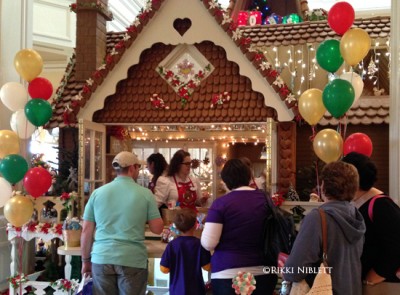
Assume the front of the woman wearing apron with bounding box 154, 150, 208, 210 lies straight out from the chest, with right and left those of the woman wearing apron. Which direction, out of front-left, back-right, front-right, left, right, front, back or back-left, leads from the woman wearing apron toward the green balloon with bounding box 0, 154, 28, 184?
back-right

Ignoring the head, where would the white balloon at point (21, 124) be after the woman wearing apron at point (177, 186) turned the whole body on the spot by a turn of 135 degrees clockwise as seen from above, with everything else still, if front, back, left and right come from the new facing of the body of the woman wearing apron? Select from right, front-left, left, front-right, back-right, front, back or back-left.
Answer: front

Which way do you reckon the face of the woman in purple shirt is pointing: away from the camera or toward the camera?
away from the camera

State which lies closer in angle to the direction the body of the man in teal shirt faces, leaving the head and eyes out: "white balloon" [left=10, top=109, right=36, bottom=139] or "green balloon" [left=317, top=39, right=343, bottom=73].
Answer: the green balloon

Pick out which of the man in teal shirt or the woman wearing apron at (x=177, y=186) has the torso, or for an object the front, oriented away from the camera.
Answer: the man in teal shirt

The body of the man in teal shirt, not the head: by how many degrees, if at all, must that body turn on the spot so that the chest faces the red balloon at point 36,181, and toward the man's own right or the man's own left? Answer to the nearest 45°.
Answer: approximately 45° to the man's own left

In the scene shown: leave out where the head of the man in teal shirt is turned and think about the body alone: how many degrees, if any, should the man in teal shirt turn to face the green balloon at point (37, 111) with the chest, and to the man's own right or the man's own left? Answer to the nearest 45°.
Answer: approximately 45° to the man's own left

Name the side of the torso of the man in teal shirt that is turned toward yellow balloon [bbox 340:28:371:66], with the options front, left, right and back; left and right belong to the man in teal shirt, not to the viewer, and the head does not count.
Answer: right

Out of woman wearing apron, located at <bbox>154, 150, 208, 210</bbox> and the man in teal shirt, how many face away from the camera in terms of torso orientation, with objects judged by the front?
1

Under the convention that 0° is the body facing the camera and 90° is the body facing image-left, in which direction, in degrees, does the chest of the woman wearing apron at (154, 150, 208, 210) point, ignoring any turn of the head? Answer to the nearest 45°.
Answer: approximately 315°

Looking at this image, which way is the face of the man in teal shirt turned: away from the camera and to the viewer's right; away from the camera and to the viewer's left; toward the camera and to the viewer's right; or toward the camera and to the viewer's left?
away from the camera and to the viewer's right

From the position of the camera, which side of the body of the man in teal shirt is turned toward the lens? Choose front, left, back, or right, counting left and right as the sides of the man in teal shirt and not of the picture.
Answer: back

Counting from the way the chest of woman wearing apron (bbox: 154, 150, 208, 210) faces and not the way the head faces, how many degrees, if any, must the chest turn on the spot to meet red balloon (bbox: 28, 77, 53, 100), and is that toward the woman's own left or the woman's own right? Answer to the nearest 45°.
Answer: approximately 135° to the woman's own right

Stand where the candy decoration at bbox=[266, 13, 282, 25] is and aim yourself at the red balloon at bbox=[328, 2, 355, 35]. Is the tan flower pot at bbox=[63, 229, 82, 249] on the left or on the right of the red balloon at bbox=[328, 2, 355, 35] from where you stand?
right
